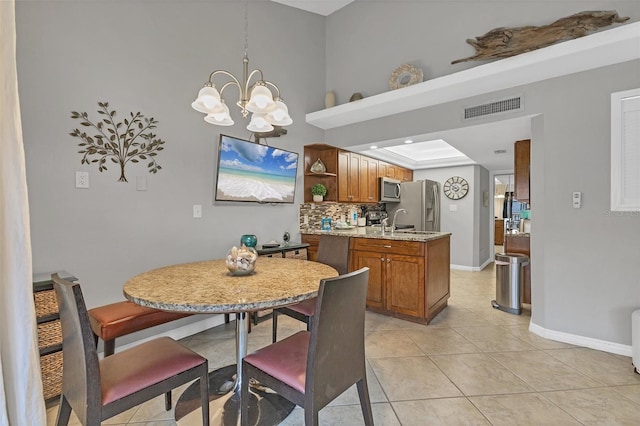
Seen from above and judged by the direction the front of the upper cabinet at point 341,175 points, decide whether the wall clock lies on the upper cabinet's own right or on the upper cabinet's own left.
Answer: on the upper cabinet's own left

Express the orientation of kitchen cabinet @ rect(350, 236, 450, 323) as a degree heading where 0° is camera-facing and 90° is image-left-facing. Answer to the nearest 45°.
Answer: approximately 45°

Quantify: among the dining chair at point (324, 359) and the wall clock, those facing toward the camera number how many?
1

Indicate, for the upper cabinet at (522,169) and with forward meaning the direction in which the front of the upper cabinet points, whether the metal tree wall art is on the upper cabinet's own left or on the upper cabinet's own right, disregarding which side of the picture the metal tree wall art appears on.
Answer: on the upper cabinet's own left

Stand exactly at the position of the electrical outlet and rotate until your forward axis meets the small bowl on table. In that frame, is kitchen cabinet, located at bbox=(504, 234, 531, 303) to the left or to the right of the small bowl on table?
left

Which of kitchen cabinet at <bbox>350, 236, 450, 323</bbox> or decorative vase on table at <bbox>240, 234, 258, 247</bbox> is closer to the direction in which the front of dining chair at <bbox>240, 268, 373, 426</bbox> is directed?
the decorative vase on table

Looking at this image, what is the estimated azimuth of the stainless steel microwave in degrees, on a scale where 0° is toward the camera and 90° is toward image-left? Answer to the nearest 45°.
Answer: approximately 315°

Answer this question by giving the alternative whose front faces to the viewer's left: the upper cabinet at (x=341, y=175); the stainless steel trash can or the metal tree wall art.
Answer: the stainless steel trash can
